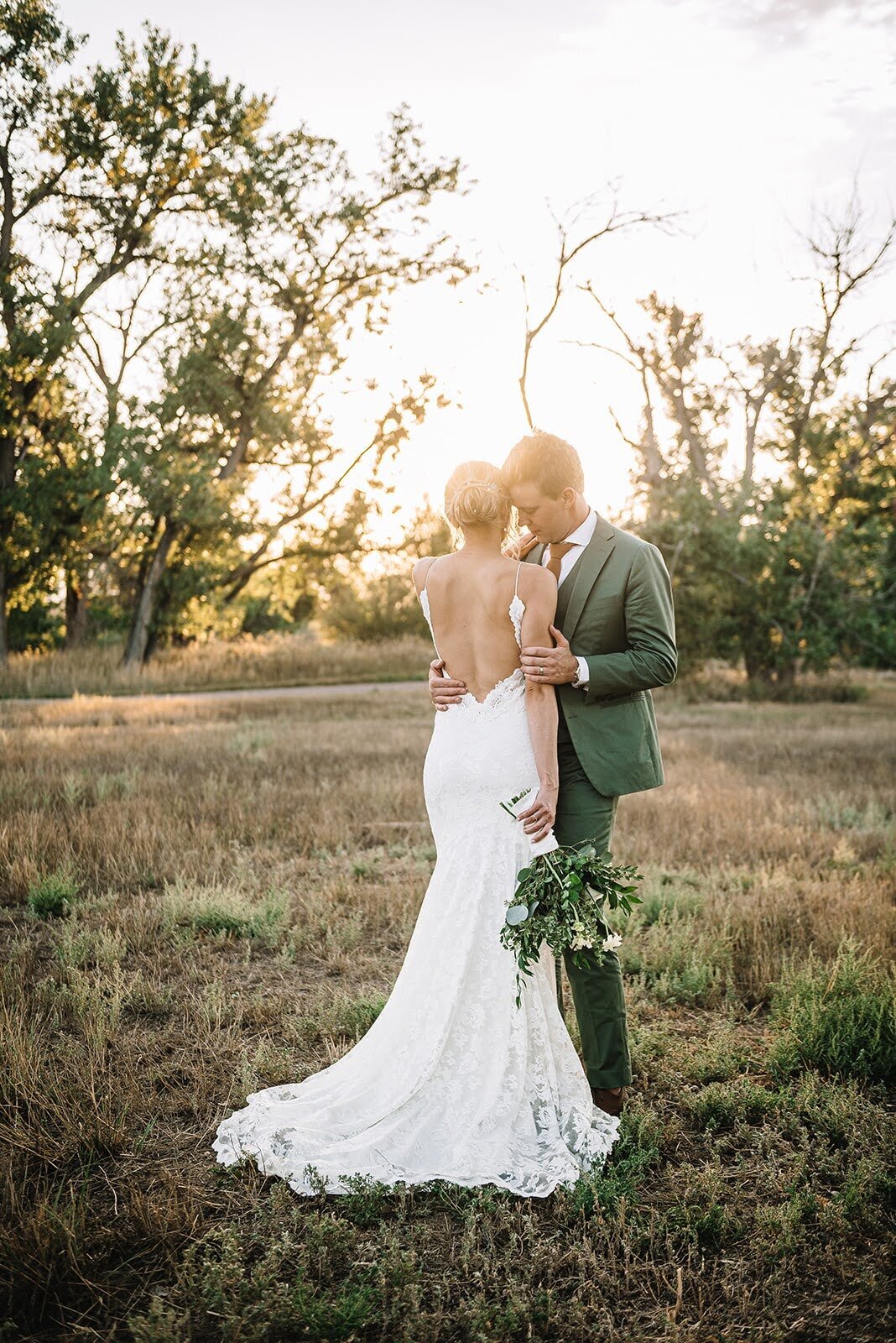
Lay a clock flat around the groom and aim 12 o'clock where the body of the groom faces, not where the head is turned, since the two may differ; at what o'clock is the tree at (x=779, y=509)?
The tree is roughly at 5 o'clock from the groom.

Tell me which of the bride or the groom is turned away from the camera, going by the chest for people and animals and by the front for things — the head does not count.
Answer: the bride

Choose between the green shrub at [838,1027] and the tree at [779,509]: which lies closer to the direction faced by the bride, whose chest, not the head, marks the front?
the tree

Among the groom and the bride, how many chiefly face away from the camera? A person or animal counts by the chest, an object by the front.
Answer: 1

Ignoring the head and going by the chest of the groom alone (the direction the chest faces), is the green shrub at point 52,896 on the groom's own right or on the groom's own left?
on the groom's own right

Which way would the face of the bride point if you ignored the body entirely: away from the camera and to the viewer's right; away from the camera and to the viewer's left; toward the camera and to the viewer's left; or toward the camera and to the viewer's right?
away from the camera and to the viewer's right

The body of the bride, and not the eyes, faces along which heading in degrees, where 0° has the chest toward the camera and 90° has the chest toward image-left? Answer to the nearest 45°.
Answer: approximately 180°

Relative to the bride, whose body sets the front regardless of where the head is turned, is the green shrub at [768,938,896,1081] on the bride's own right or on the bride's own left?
on the bride's own right

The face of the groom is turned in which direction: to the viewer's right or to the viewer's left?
to the viewer's left

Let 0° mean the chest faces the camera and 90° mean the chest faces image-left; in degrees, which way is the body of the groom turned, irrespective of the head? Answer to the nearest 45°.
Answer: approximately 45°

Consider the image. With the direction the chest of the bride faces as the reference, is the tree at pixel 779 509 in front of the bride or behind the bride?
in front

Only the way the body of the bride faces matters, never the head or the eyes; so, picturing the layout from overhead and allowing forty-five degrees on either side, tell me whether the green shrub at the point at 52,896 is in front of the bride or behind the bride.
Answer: in front
